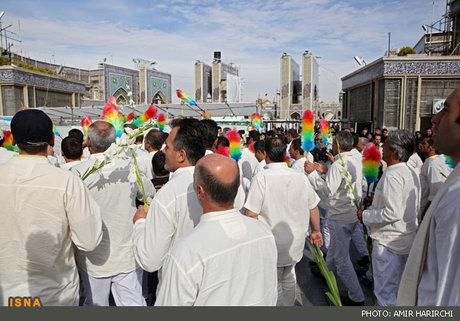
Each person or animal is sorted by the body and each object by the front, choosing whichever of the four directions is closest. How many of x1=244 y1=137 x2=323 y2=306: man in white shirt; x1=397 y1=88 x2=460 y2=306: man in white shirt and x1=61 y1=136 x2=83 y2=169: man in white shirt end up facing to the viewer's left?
1

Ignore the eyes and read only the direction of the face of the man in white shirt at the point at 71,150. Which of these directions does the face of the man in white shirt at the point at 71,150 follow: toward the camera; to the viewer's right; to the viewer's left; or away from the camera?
away from the camera

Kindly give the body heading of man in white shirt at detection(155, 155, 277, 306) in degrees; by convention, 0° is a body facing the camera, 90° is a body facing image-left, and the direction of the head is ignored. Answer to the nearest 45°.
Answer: approximately 135°

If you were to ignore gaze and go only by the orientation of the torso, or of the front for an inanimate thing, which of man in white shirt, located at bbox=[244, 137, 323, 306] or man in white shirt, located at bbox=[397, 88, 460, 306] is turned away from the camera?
man in white shirt, located at bbox=[244, 137, 323, 306]

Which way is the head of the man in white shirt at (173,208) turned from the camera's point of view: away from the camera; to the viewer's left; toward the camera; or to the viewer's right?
to the viewer's left

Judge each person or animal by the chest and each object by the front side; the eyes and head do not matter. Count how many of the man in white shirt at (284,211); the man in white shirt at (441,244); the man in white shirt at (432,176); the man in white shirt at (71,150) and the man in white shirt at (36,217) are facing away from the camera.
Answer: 3

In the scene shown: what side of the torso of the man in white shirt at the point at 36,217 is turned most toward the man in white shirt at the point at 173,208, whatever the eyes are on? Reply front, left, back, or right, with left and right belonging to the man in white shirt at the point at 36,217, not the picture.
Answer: right

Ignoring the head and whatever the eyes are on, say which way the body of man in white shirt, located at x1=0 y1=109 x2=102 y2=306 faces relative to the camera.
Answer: away from the camera

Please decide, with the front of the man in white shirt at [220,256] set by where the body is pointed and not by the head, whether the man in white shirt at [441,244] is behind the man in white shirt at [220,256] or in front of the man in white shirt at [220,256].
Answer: behind

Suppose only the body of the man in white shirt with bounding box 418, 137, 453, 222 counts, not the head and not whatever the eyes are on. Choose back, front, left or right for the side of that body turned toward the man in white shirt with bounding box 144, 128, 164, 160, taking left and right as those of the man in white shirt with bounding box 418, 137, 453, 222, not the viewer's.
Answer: front

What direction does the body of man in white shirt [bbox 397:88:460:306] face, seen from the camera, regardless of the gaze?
to the viewer's left

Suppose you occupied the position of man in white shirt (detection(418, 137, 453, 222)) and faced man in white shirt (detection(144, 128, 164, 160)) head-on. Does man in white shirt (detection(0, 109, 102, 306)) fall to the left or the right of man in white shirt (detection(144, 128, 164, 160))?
left
